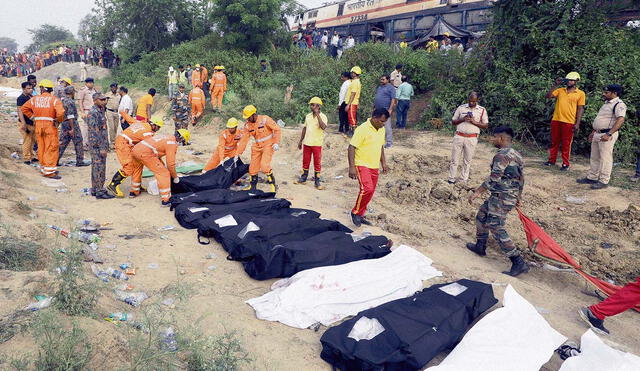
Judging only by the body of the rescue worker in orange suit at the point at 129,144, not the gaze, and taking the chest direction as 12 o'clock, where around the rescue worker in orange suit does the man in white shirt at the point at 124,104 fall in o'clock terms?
The man in white shirt is roughly at 9 o'clock from the rescue worker in orange suit.

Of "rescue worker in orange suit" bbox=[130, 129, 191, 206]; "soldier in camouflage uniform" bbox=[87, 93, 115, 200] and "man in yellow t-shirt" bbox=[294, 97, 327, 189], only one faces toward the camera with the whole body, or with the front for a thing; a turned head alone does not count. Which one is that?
the man in yellow t-shirt

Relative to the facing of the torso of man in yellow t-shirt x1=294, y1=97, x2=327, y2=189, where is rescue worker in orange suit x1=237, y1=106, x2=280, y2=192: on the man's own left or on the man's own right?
on the man's own right

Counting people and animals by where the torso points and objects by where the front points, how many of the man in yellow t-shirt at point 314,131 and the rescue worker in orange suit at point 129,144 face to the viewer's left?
0

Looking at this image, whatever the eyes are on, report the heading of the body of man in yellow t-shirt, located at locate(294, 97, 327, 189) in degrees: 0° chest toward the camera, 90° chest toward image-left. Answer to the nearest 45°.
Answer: approximately 0°

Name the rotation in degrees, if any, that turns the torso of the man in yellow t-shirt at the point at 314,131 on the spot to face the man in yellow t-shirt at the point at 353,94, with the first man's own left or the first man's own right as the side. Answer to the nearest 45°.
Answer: approximately 180°

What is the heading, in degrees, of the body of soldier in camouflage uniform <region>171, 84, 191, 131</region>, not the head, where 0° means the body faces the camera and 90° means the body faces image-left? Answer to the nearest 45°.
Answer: approximately 0°

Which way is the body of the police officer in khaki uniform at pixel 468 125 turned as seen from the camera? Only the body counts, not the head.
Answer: toward the camera

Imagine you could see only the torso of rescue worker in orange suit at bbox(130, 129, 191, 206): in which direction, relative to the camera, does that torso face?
to the viewer's right

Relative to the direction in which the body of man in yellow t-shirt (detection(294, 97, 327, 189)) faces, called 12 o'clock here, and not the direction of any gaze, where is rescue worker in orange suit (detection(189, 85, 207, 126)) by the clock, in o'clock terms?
The rescue worker in orange suit is roughly at 5 o'clock from the man in yellow t-shirt.
